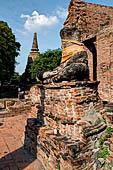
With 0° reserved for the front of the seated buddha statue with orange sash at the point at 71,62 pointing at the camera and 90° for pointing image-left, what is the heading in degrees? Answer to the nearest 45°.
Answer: approximately 90°

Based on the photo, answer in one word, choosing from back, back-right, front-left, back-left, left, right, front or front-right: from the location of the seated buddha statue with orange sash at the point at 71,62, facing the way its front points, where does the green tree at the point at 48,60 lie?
right

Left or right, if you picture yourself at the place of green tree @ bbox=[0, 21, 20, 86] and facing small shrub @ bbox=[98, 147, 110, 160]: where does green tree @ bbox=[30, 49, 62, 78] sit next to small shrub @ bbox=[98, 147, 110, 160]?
left

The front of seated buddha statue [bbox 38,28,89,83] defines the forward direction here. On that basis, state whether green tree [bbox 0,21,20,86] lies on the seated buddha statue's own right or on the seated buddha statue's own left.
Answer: on the seated buddha statue's own right

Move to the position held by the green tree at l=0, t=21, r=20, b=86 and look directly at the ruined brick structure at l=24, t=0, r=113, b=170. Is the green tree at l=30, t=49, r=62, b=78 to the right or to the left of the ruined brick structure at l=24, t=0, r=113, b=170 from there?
left
